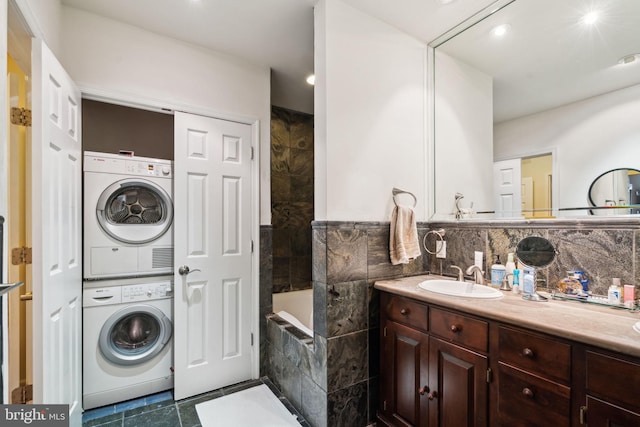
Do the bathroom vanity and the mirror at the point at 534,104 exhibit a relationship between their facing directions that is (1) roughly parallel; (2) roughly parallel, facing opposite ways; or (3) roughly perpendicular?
roughly parallel

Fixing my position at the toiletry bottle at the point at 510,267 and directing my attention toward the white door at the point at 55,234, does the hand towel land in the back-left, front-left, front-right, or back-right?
front-right

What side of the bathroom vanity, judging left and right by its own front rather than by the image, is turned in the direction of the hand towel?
right

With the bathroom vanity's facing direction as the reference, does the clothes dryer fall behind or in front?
in front

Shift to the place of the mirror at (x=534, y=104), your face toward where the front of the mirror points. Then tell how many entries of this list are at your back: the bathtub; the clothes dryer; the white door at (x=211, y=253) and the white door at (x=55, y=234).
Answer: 0

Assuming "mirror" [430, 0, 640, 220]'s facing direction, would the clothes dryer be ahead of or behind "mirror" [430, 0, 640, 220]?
ahead

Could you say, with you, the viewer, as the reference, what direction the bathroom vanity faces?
facing the viewer and to the left of the viewer

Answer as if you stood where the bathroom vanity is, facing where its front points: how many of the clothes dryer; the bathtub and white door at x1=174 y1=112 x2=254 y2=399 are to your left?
0

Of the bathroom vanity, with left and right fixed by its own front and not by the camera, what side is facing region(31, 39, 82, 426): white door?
front

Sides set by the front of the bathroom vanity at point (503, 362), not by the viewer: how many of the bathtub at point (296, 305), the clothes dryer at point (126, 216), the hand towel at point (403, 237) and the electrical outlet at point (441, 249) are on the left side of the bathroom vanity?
0

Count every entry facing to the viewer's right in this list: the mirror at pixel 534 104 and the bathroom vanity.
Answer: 0

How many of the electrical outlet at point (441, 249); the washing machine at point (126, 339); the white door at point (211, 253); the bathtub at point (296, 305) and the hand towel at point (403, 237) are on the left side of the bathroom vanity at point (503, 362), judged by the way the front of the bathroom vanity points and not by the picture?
0
